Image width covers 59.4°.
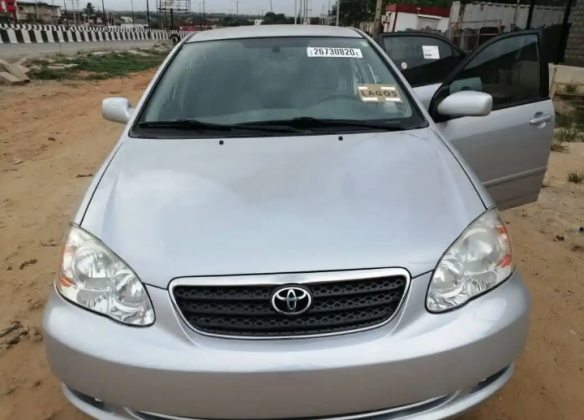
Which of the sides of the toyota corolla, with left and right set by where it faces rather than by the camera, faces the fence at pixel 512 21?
back

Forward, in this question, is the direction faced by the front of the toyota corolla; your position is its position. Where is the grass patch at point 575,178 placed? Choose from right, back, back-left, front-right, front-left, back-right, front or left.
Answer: back-left

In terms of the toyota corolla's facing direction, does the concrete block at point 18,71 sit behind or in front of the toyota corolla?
behind

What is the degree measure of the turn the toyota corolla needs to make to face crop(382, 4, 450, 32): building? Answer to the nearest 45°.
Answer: approximately 180°

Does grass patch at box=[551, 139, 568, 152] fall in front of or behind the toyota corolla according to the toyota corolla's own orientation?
behind

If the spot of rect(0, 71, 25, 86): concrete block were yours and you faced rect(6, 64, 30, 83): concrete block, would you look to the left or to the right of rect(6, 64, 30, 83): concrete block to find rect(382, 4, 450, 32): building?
right

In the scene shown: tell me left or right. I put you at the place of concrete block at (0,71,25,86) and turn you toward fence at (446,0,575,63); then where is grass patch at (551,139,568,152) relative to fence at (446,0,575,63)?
right

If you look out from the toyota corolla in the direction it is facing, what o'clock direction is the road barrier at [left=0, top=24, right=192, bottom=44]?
The road barrier is roughly at 5 o'clock from the toyota corolla.

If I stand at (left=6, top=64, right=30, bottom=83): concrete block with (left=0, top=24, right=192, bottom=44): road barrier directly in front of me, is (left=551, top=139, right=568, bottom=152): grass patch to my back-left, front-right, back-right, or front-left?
back-right

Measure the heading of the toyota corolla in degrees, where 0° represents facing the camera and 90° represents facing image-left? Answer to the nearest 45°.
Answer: approximately 0°

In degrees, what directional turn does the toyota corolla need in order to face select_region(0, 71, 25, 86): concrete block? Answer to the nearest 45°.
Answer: approximately 135° to its right
